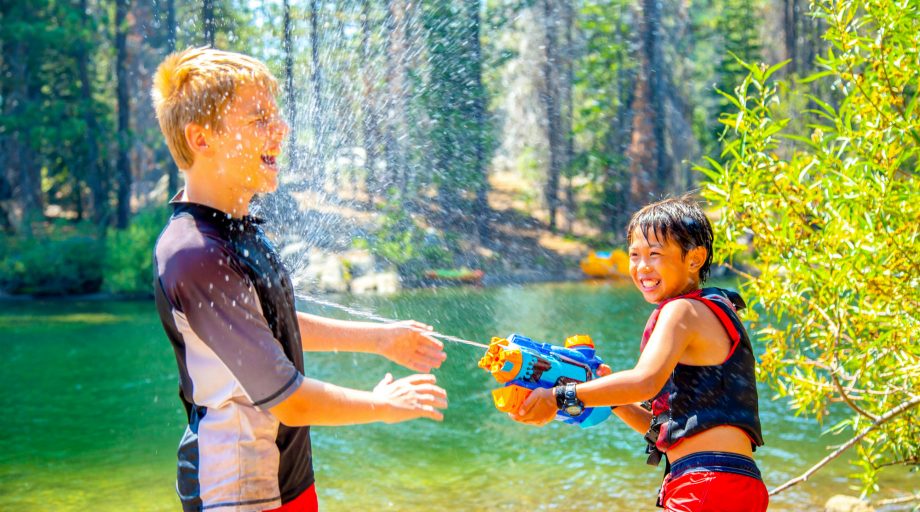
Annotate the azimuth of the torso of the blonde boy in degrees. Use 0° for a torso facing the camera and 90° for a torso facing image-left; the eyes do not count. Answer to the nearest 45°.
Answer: approximately 270°

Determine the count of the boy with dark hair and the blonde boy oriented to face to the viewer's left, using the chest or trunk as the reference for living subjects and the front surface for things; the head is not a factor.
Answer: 1

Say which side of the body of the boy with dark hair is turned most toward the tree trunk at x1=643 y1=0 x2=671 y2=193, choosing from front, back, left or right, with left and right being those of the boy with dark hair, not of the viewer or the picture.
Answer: right

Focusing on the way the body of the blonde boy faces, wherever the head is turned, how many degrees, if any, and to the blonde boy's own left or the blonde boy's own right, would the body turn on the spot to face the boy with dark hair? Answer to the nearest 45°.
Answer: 0° — they already face them

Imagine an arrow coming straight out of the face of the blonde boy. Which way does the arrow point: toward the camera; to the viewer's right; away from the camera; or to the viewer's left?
to the viewer's right

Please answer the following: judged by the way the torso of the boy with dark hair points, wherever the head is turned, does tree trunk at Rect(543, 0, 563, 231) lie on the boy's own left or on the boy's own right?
on the boy's own right

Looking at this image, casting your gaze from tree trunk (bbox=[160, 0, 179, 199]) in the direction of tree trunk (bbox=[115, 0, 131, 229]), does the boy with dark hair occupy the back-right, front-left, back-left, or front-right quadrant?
back-left

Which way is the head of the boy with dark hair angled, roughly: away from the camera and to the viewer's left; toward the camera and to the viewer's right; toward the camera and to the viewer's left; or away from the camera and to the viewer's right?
toward the camera and to the viewer's left

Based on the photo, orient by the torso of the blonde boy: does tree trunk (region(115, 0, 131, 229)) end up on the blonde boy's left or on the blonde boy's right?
on the blonde boy's left

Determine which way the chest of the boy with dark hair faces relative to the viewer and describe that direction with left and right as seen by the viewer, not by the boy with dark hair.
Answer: facing to the left of the viewer

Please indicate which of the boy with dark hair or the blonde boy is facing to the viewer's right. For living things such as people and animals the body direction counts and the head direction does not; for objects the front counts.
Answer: the blonde boy

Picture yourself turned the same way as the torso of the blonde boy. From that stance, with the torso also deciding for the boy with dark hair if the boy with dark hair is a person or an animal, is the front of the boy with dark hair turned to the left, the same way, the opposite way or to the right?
the opposite way

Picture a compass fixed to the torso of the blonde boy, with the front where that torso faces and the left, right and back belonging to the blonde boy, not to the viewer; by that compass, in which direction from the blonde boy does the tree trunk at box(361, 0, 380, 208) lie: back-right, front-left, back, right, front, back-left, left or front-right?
left
